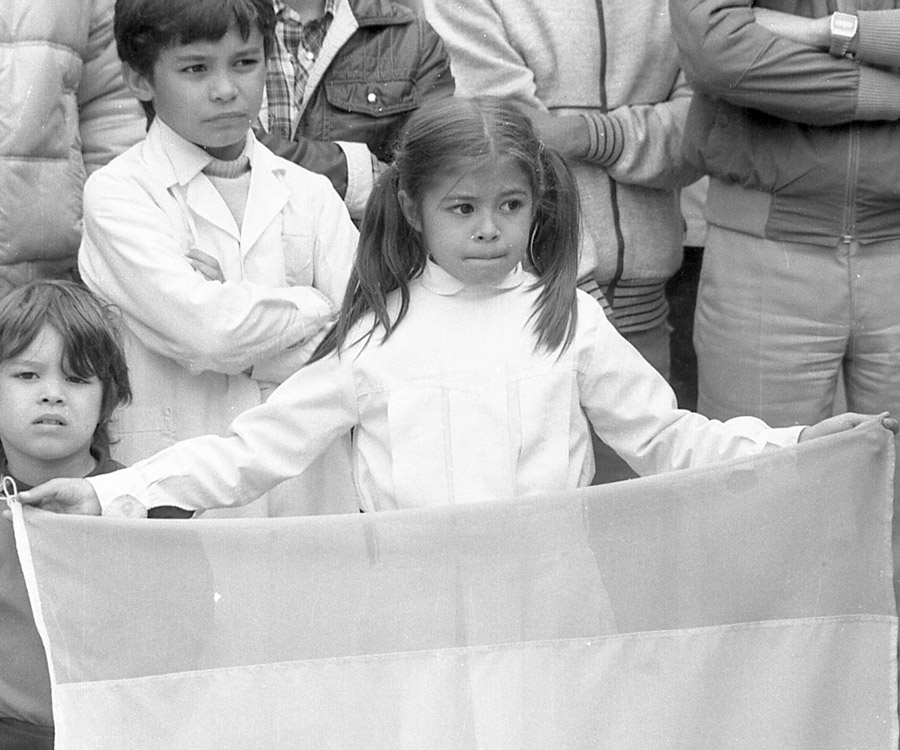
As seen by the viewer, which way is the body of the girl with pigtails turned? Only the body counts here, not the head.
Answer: toward the camera

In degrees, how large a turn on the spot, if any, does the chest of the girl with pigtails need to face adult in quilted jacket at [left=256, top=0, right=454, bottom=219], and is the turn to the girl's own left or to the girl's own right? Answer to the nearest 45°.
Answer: approximately 180°

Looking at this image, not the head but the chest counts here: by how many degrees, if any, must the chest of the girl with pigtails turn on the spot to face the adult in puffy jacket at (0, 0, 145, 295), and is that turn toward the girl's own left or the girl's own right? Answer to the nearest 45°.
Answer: approximately 135° to the girl's own right
